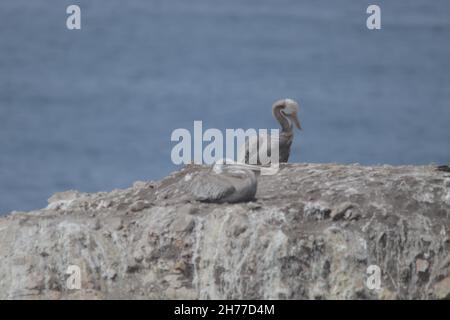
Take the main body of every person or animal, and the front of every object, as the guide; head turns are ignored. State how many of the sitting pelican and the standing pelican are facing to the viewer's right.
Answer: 2

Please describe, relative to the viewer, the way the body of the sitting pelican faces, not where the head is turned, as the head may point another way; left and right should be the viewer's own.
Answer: facing to the right of the viewer

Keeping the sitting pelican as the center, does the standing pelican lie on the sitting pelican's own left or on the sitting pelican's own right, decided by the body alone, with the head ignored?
on the sitting pelican's own left

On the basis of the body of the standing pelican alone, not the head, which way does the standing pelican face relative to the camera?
to the viewer's right

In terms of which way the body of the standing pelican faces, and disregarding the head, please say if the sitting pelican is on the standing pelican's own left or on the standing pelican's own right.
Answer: on the standing pelican's own right
